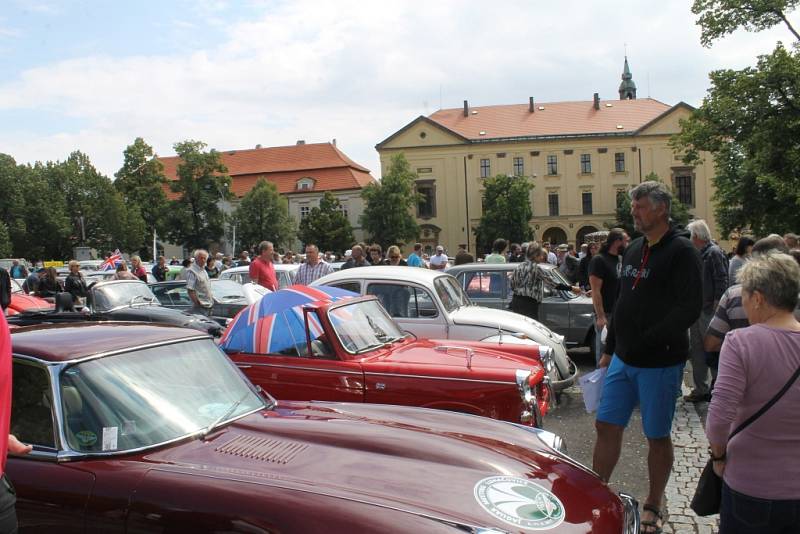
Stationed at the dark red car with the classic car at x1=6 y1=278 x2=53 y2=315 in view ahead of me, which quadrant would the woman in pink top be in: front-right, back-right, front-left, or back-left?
back-right

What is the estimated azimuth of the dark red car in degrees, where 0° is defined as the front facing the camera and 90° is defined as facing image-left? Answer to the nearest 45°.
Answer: approximately 315°

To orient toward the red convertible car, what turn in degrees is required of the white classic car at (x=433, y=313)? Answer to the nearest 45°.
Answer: approximately 45° to its right

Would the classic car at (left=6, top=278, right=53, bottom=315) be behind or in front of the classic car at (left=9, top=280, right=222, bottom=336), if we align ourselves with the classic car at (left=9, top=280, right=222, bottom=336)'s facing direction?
behind

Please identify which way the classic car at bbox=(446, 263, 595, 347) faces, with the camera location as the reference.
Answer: facing to the right of the viewer

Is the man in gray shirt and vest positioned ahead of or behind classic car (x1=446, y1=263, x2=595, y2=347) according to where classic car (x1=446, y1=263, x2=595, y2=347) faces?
behind

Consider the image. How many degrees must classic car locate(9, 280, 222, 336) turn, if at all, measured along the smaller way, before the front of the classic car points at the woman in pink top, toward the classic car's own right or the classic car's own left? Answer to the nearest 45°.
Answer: approximately 45° to the classic car's own right
